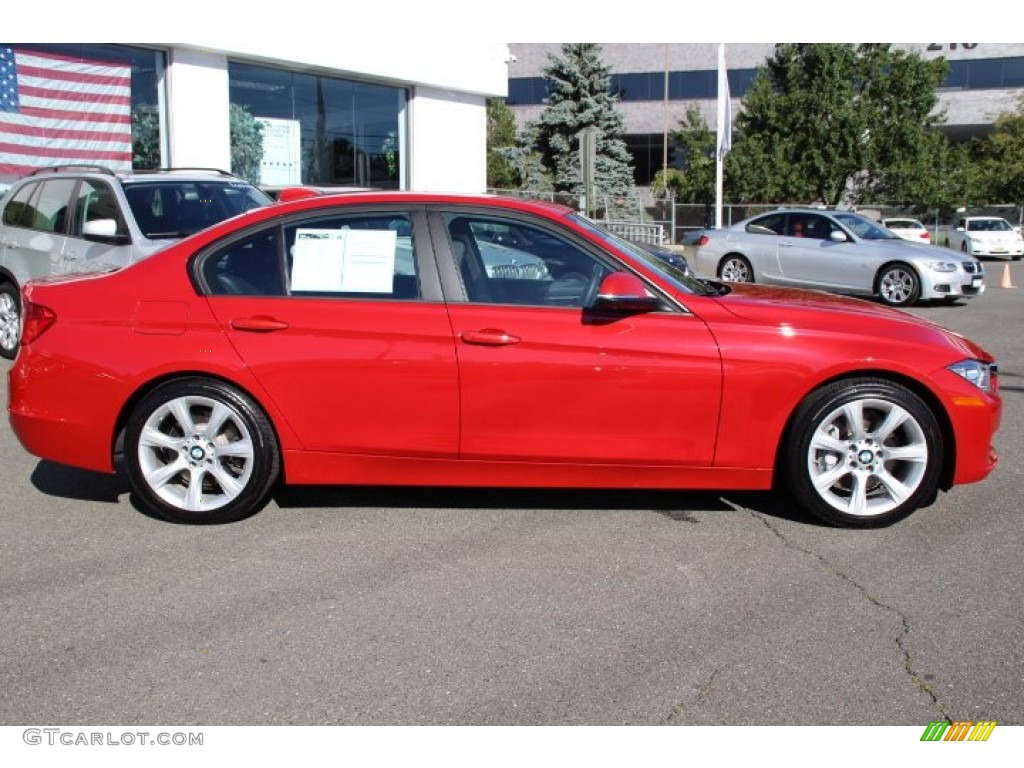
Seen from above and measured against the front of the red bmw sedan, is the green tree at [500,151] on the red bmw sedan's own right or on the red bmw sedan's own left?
on the red bmw sedan's own left

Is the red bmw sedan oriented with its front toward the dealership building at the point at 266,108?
no

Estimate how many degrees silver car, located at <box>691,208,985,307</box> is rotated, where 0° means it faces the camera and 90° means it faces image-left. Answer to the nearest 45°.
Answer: approximately 315°

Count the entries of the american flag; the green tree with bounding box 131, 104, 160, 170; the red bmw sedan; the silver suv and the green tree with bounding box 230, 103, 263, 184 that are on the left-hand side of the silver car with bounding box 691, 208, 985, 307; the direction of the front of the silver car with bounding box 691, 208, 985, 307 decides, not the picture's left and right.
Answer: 0

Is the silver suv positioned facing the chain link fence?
no

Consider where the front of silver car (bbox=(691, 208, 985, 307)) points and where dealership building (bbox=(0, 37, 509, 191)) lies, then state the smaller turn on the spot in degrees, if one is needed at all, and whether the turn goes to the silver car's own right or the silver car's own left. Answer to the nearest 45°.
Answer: approximately 135° to the silver car's own right

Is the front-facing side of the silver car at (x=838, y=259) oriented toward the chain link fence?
no

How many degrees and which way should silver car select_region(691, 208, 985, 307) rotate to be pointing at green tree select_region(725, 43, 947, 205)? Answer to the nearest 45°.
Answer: approximately 135° to its left

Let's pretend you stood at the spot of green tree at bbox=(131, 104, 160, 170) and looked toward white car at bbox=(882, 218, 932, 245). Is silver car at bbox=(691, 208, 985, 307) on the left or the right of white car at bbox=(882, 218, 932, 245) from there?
right

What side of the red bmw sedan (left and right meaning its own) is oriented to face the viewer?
right

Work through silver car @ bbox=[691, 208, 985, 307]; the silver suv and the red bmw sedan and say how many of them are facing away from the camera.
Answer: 0

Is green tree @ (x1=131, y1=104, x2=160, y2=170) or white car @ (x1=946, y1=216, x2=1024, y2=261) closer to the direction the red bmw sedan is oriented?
the white car

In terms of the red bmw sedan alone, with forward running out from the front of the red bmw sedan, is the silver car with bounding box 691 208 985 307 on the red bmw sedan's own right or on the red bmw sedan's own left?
on the red bmw sedan's own left
